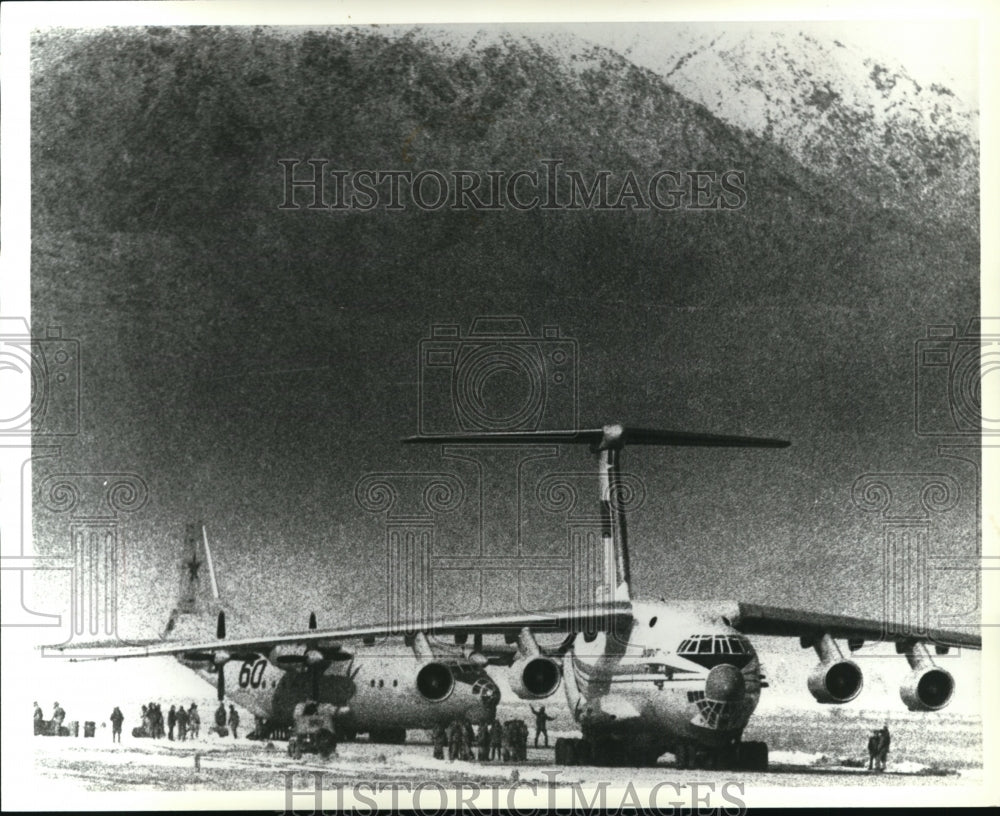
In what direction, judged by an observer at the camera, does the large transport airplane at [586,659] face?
facing the viewer

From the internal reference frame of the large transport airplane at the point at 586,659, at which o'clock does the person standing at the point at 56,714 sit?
The person standing is roughly at 3 o'clock from the large transport airplane.

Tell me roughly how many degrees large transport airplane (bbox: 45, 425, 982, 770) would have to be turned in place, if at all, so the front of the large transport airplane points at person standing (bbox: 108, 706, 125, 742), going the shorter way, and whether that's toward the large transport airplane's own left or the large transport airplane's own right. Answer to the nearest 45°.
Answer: approximately 90° to the large transport airplane's own right
